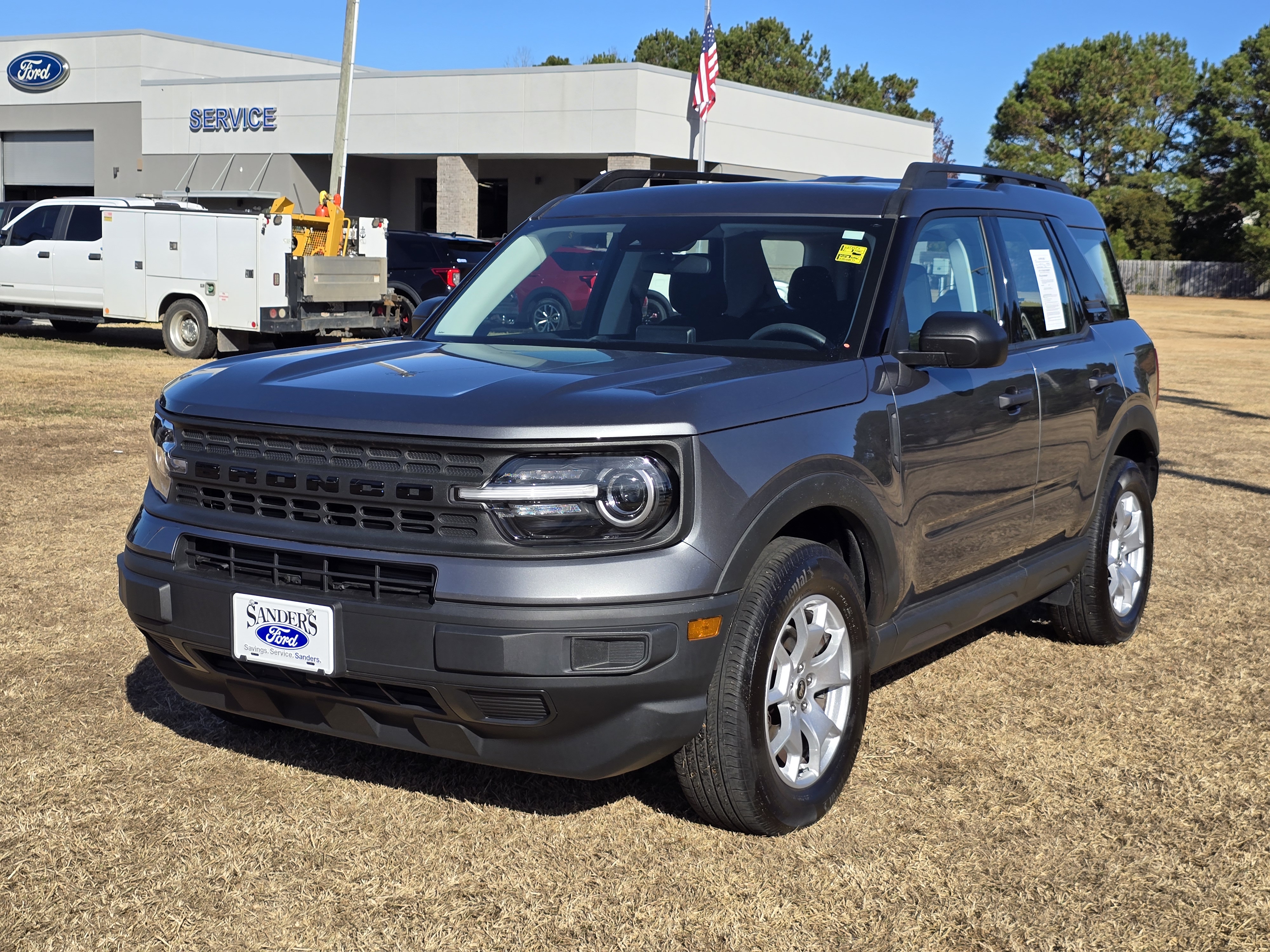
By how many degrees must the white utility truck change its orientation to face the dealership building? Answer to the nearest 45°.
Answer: approximately 45° to its right

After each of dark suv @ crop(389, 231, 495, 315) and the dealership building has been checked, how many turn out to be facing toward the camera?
1

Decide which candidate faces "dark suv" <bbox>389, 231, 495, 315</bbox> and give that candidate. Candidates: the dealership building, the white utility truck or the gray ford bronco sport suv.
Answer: the dealership building

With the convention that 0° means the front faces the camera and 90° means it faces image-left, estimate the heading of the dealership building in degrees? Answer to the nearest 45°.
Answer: approximately 0°

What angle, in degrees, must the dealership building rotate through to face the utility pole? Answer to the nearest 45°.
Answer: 0° — it already faces it

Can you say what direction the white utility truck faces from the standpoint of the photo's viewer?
facing away from the viewer and to the left of the viewer

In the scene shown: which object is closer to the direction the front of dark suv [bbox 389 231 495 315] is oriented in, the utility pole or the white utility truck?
the utility pole

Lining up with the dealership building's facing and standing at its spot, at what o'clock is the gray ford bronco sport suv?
The gray ford bronco sport suv is roughly at 12 o'clock from the dealership building.

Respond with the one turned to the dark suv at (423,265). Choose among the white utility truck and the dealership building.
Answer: the dealership building

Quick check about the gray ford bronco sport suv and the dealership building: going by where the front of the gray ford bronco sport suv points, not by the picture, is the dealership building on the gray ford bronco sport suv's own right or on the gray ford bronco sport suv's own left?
on the gray ford bronco sport suv's own right

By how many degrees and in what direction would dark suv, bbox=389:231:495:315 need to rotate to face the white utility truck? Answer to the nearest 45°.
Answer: approximately 90° to its left

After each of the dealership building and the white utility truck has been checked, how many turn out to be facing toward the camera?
1
